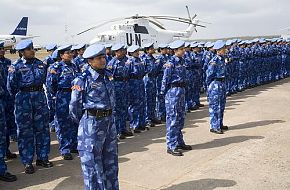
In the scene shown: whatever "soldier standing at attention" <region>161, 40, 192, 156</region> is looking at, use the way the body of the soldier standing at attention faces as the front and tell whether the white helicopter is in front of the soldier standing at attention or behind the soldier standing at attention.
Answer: behind

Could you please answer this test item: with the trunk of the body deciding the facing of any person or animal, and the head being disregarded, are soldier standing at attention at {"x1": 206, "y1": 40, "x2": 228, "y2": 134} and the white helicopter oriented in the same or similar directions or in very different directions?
very different directions

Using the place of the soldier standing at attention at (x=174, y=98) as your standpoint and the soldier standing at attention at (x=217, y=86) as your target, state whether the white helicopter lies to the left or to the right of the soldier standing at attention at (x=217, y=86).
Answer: left

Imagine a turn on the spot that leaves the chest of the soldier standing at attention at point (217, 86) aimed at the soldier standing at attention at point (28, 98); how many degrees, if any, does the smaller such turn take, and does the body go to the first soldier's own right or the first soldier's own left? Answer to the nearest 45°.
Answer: approximately 135° to the first soldier's own right

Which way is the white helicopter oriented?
to the viewer's left
